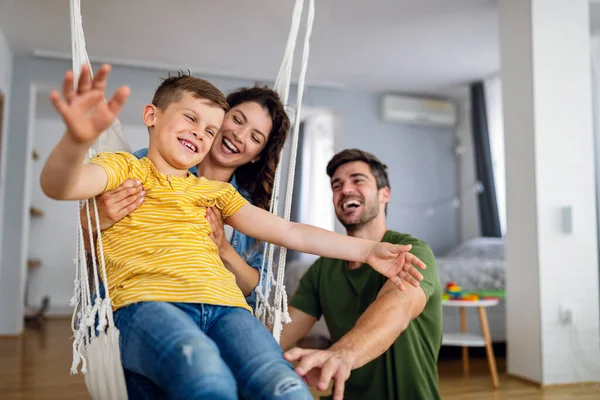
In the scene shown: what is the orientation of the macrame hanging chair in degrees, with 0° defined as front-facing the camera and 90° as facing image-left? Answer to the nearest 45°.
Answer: approximately 0°

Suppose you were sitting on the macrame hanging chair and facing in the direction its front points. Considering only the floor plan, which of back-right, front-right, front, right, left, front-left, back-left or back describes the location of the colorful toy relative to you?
back-left

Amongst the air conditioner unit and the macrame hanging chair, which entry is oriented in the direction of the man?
the air conditioner unit

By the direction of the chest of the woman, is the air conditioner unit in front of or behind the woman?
behind

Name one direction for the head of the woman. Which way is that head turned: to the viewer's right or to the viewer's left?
to the viewer's left

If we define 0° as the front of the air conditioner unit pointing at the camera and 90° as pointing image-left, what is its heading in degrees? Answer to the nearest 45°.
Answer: approximately 0°
